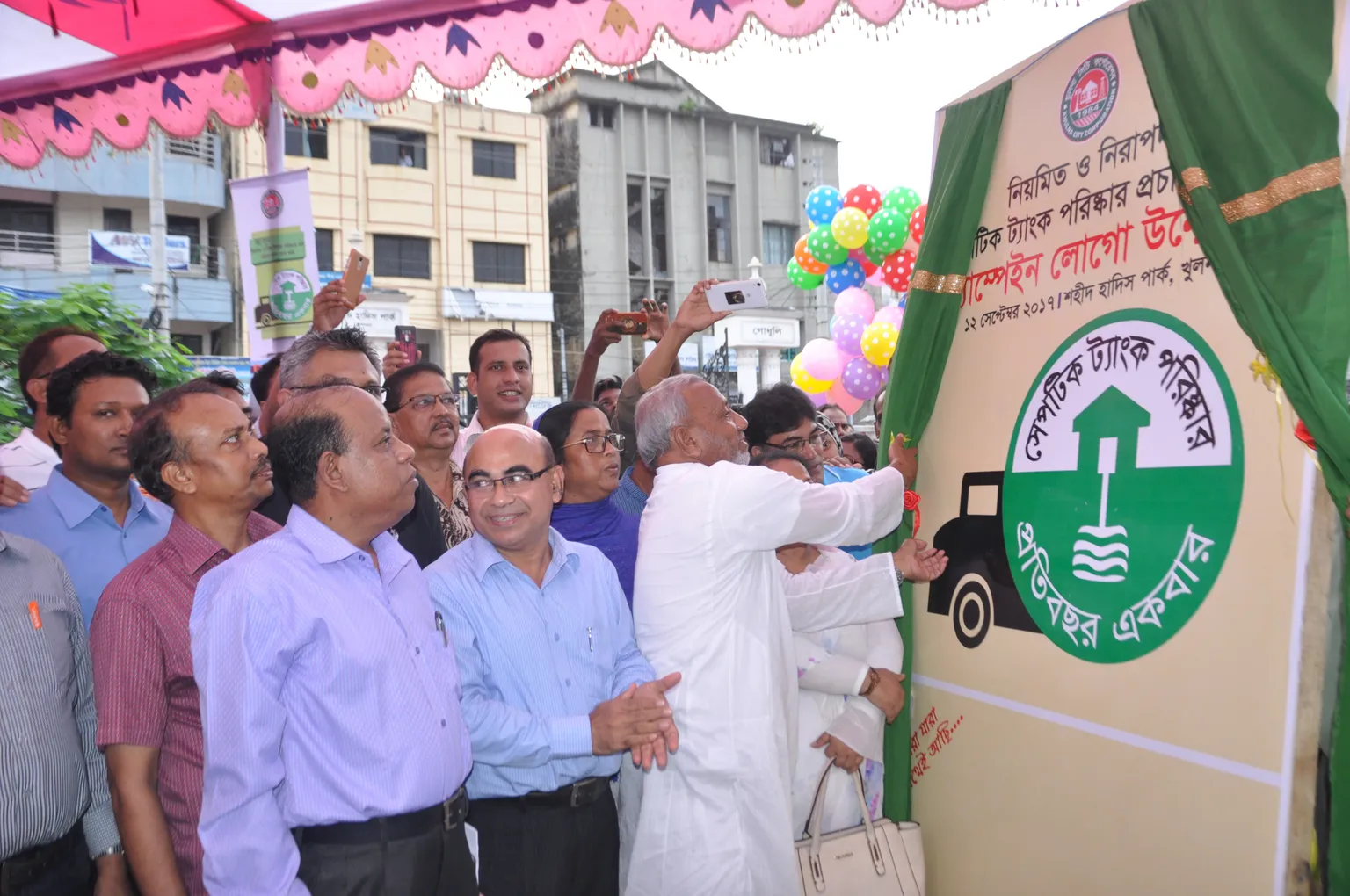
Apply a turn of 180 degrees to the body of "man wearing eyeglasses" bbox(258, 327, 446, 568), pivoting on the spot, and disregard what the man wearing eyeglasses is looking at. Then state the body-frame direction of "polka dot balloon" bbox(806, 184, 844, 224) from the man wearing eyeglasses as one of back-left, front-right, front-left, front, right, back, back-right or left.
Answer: right

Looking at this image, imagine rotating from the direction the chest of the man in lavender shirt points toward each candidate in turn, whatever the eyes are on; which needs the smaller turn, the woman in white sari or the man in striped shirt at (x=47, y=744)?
the woman in white sari

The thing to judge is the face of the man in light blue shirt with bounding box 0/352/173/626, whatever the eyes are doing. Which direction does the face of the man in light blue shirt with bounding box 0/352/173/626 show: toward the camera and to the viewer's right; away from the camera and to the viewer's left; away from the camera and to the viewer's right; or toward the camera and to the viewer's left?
toward the camera and to the viewer's right

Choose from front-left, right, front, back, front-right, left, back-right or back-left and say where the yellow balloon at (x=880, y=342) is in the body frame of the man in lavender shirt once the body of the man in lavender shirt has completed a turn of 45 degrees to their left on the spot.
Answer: front-left

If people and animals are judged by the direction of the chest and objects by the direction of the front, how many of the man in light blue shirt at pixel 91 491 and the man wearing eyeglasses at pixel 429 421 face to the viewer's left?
0

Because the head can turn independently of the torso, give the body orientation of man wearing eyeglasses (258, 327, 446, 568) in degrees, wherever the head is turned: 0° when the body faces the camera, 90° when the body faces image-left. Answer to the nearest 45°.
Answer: approximately 315°

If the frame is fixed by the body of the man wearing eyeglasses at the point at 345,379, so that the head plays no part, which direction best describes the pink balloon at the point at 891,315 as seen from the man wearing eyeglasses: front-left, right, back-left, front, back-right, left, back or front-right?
left

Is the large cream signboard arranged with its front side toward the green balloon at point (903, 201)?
no

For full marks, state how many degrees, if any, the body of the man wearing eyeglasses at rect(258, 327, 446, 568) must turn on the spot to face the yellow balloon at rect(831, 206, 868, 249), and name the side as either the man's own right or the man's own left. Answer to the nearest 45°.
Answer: approximately 90° to the man's own left

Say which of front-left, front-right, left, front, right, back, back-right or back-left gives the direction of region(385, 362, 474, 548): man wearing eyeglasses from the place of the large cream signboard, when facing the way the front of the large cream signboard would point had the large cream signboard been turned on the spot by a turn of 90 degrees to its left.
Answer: back-right

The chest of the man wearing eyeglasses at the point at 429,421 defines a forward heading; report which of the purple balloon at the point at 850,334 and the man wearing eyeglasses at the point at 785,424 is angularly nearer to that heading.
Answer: the man wearing eyeglasses

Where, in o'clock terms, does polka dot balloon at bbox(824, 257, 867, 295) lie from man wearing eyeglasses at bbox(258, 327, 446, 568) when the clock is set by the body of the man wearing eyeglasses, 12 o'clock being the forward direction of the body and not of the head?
The polka dot balloon is roughly at 9 o'clock from the man wearing eyeglasses.

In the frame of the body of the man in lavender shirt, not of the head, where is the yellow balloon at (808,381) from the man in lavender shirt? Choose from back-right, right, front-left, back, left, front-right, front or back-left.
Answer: left

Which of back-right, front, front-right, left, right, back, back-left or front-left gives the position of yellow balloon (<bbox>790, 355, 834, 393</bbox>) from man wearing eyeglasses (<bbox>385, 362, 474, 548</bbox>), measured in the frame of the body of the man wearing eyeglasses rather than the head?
left

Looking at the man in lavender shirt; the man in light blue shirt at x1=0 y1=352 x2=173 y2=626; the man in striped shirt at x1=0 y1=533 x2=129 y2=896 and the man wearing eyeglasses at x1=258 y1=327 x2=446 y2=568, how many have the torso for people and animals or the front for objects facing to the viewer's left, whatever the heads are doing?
0

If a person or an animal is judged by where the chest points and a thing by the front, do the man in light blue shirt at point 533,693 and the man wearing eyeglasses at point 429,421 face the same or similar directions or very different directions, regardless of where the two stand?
same or similar directions

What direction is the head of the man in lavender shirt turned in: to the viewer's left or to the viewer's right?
to the viewer's right

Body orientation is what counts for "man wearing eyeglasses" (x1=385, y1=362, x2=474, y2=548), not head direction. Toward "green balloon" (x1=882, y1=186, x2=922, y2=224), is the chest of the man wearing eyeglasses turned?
no

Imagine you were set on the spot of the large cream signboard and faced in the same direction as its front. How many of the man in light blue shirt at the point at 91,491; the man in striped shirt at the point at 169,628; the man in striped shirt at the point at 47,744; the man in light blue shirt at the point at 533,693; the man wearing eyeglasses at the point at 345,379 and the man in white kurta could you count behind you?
0

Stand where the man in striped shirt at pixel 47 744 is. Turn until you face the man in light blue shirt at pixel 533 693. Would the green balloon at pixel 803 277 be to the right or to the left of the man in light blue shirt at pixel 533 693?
left

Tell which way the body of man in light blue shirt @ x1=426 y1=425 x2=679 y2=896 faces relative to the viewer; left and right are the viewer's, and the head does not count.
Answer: facing the viewer and to the right of the viewer

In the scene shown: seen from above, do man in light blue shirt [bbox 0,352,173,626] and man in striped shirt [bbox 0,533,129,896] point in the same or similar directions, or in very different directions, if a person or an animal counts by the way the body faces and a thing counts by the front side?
same or similar directions
